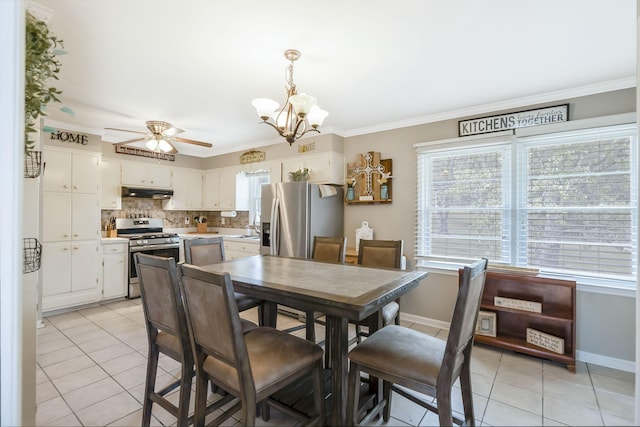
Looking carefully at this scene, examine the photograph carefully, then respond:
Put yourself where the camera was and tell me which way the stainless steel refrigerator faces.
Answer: facing the viewer and to the left of the viewer

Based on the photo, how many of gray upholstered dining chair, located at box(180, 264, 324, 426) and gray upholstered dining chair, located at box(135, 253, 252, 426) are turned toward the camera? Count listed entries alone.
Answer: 0

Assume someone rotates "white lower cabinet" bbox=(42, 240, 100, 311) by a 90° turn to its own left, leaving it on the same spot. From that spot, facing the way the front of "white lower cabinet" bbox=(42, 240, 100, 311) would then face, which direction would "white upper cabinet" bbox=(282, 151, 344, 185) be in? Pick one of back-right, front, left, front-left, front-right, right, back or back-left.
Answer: right

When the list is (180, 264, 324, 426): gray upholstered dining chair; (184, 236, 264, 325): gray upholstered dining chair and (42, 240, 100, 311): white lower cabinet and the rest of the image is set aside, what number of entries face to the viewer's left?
0

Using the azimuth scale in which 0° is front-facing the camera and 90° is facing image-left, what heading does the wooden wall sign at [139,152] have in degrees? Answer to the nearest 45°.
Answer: approximately 315°

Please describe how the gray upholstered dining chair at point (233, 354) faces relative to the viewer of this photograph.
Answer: facing away from the viewer and to the right of the viewer

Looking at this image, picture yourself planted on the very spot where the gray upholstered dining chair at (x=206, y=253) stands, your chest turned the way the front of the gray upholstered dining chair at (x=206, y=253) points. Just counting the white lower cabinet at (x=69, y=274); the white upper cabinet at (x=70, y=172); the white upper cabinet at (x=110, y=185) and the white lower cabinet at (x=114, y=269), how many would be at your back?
4

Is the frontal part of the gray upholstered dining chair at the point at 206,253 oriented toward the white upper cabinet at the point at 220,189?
no

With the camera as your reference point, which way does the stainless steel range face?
facing the viewer and to the right of the viewer

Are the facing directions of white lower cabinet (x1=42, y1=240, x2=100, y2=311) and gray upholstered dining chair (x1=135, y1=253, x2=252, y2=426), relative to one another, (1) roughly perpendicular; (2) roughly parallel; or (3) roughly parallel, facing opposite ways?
roughly perpendicular

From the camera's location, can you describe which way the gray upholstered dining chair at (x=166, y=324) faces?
facing away from the viewer and to the right of the viewer

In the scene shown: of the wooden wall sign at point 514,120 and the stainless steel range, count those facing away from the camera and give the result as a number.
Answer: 0

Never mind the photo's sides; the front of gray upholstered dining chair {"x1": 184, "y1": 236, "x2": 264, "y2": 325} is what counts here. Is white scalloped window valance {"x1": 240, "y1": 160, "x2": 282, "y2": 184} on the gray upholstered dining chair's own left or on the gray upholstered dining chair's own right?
on the gray upholstered dining chair's own left

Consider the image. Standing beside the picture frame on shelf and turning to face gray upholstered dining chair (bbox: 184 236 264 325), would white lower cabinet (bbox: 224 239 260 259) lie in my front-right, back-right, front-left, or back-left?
front-right

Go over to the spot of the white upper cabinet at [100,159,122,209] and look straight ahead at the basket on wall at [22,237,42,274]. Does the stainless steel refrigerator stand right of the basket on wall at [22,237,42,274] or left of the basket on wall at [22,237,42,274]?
left

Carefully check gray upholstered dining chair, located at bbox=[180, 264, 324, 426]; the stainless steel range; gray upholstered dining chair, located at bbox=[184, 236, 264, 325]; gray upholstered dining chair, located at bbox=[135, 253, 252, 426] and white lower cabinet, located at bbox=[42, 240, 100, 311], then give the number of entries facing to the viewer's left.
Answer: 0
